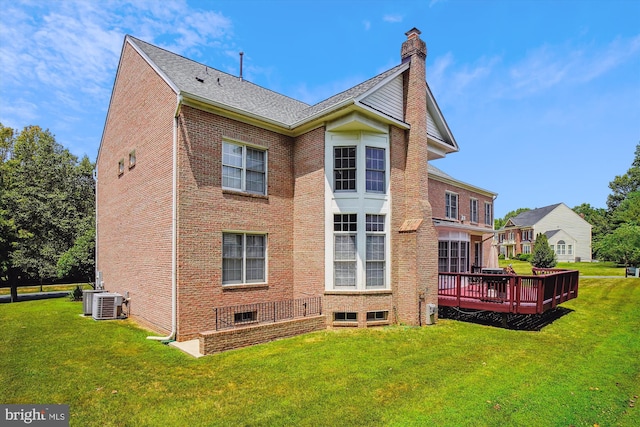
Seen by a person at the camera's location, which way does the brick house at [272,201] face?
facing away from the viewer and to the left of the viewer

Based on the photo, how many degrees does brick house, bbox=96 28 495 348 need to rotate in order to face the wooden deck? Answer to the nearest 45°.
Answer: approximately 135° to its right

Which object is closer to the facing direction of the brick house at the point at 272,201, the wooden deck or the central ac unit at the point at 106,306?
the central ac unit

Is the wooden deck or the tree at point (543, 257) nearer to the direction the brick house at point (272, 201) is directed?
the tree

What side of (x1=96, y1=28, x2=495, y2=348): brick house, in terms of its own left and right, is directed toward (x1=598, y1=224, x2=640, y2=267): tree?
right

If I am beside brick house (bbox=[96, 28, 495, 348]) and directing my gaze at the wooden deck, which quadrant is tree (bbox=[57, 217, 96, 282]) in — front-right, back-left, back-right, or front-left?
back-left

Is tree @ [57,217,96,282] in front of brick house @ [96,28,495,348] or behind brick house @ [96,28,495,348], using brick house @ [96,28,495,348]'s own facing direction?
in front

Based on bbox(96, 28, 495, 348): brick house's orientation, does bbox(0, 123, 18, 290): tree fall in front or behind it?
in front
